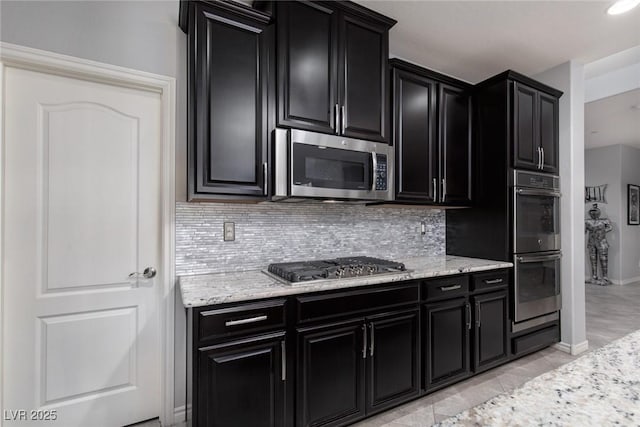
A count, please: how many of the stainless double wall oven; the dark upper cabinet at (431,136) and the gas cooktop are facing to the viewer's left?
0

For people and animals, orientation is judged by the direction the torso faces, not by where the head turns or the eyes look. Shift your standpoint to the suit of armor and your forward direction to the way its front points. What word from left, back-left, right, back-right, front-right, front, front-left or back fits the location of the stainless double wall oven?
front

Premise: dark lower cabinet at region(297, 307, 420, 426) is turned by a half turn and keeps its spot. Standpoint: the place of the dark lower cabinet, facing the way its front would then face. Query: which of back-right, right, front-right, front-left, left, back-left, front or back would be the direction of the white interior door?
front-left

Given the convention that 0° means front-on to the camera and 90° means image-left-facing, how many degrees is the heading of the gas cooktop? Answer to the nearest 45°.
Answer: approximately 315°

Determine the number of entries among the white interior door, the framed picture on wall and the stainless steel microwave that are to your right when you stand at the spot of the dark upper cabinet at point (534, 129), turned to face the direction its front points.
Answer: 2

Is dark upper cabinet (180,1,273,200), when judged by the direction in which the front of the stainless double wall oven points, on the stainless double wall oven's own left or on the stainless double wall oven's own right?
on the stainless double wall oven's own right

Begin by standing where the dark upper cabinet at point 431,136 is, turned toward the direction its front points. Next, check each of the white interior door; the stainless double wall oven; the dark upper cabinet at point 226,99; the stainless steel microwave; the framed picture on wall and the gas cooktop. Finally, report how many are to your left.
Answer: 2

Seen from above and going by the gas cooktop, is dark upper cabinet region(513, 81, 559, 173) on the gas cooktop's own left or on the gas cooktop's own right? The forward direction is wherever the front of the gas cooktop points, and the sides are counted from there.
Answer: on the gas cooktop's own left

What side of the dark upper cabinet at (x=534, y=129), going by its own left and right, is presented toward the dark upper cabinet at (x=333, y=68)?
right

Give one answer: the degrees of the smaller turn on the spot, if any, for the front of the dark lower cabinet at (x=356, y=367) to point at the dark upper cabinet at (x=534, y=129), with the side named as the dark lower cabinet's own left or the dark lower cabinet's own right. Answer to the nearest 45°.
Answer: approximately 90° to the dark lower cabinet's own left

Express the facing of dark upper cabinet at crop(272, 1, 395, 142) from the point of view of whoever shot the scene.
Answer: facing the viewer and to the right of the viewer

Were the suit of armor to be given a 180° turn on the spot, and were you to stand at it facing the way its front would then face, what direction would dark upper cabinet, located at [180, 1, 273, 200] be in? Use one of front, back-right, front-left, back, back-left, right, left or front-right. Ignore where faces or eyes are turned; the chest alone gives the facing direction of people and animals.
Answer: back

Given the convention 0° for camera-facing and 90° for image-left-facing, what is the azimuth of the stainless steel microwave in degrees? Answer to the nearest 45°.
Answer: approximately 315°

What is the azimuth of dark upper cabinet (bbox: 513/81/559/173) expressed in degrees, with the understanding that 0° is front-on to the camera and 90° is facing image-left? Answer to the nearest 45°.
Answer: approximately 315°

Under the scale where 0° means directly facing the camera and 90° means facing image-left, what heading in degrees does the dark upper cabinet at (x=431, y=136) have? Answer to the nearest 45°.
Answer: approximately 315°

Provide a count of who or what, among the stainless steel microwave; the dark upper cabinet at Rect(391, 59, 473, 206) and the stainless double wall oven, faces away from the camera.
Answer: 0
